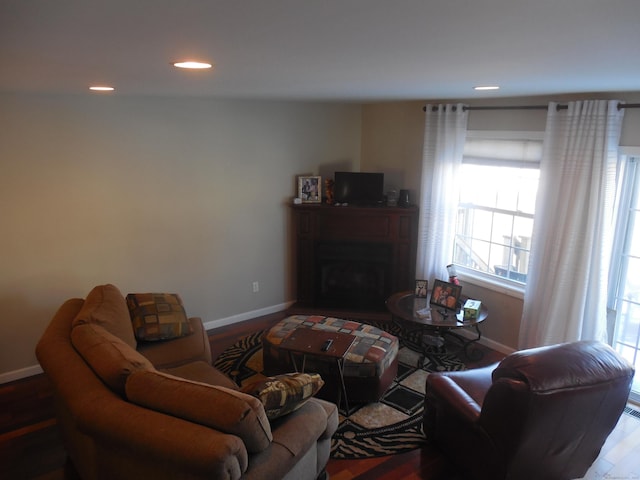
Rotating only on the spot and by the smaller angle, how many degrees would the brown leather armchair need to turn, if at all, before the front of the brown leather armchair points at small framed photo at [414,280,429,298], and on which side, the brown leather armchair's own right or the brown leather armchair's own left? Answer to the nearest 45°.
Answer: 0° — it already faces it

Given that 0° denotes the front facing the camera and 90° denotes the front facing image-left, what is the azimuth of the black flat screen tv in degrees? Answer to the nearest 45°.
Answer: approximately 0°

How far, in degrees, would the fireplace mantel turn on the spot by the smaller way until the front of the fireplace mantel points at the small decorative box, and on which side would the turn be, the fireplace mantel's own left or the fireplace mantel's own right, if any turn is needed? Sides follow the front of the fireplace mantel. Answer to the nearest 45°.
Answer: approximately 45° to the fireplace mantel's own left

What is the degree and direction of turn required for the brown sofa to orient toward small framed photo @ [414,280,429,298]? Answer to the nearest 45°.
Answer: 0° — it already faces it

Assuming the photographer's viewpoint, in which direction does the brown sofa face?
facing away from the viewer and to the right of the viewer

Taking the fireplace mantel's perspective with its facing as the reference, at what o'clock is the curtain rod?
The curtain rod is roughly at 10 o'clock from the fireplace mantel.

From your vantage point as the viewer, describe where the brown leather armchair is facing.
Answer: facing away from the viewer and to the left of the viewer

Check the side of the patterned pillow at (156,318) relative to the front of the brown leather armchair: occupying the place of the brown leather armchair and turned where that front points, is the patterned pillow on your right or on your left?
on your left

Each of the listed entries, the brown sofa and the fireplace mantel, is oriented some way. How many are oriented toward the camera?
1

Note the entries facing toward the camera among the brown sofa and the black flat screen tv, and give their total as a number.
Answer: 1
